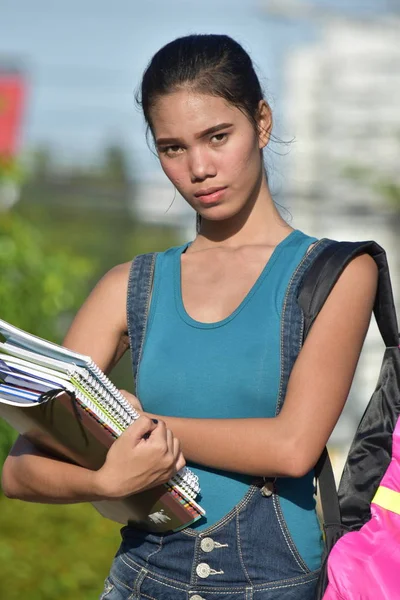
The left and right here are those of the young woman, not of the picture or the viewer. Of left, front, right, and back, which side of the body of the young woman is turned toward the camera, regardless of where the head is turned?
front

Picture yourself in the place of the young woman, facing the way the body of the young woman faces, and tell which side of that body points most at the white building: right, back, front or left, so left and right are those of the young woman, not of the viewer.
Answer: back
